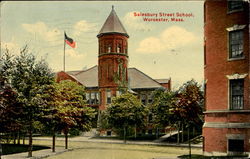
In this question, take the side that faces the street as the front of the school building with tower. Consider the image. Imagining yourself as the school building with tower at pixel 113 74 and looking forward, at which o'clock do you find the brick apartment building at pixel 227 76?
the brick apartment building at pixel 227 76 is roughly at 10 o'clock from the school building with tower at pixel 113 74.

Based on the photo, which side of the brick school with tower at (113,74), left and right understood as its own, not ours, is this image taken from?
front

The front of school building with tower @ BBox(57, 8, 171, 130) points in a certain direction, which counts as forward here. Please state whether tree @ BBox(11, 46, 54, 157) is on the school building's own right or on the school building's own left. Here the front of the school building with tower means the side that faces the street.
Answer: on the school building's own right

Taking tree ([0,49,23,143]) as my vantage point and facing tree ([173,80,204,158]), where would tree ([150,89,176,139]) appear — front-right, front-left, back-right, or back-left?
front-left

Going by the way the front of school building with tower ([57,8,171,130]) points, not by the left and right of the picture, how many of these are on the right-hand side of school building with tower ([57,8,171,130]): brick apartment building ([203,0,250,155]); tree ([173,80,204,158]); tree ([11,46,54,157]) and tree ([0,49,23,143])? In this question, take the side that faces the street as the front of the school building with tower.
2

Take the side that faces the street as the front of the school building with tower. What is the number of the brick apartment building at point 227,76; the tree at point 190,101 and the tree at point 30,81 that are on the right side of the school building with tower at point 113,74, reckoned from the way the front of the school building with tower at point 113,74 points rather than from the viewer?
1
